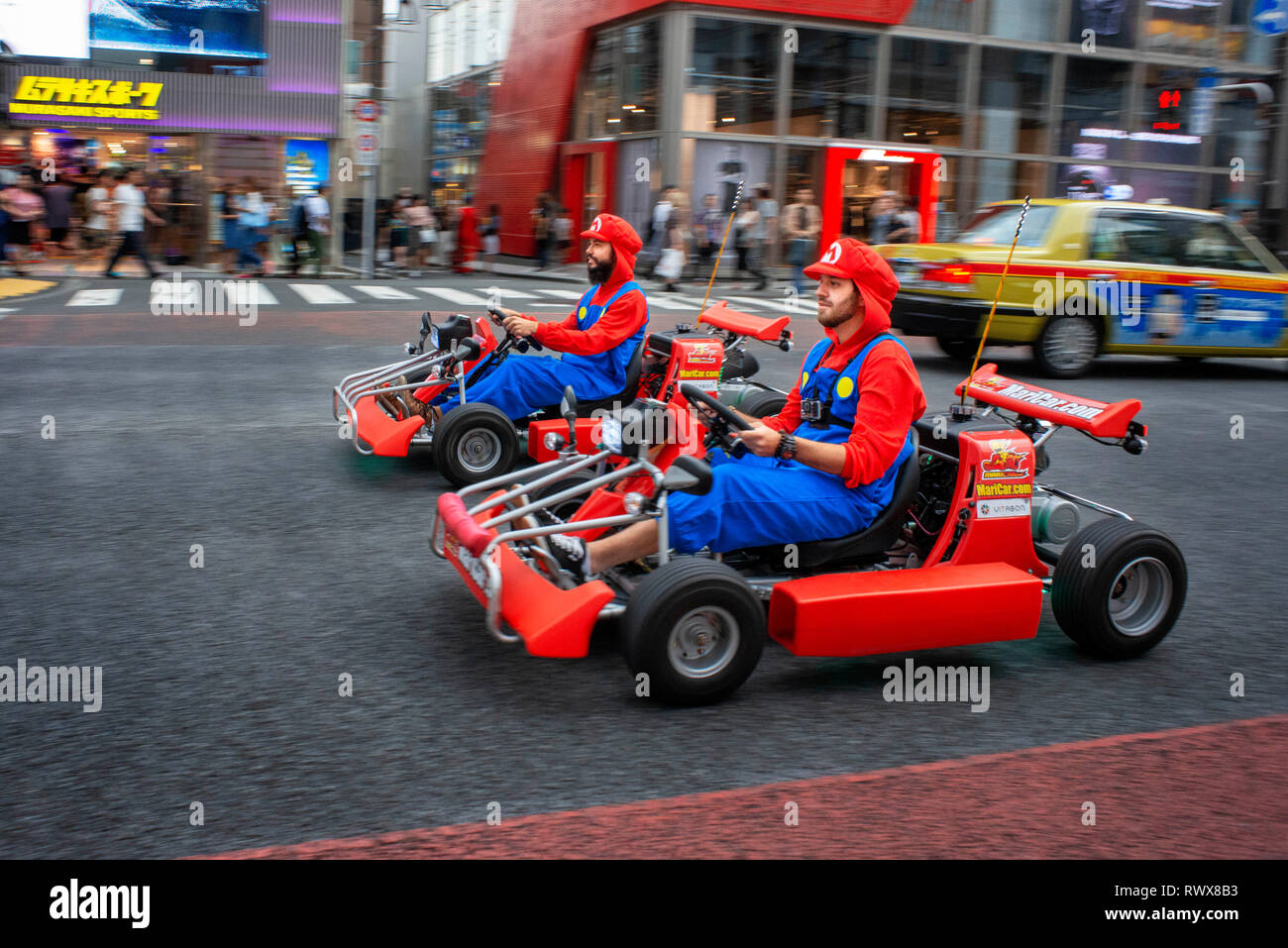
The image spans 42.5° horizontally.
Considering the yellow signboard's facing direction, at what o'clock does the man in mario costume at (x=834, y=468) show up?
The man in mario costume is roughly at 12 o'clock from the yellow signboard.

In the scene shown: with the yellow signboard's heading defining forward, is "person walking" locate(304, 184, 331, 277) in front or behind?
in front

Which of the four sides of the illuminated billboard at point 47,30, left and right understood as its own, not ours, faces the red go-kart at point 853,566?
front

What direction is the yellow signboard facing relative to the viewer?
toward the camera

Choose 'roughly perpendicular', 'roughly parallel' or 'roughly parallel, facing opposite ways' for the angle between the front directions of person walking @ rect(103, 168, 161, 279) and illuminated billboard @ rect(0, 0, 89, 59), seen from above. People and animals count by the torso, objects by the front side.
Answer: roughly perpendicular

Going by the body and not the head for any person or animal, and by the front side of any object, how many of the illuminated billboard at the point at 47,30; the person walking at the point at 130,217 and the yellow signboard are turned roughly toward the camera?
2

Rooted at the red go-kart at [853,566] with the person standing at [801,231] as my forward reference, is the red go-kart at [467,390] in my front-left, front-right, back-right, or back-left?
front-left

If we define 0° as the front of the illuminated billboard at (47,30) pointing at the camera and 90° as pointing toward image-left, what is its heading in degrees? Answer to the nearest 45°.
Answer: approximately 0°

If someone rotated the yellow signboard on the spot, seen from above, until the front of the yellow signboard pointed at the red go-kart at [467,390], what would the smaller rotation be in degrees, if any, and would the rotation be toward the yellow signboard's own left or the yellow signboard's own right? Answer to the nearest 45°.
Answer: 0° — it already faces it
